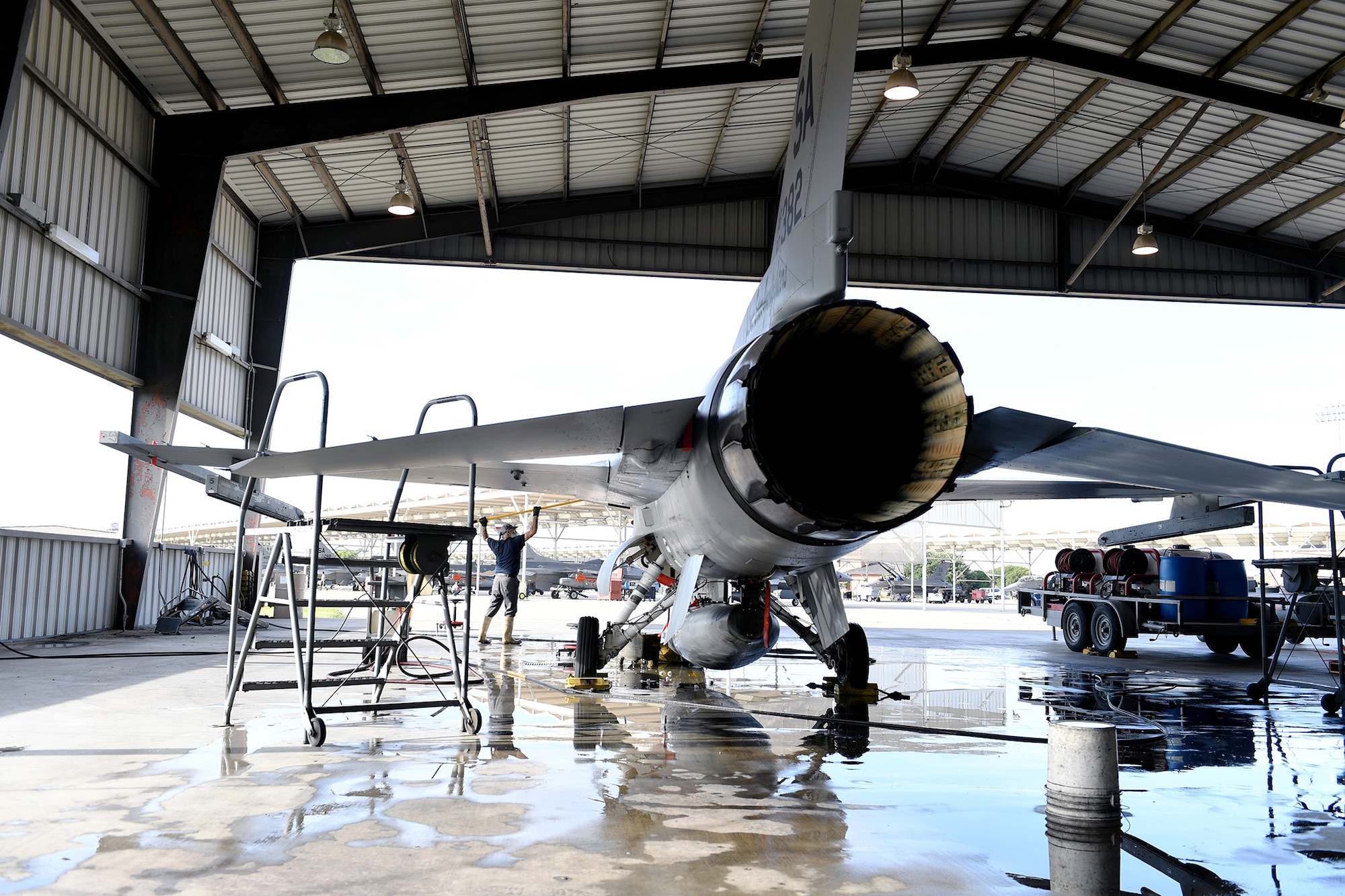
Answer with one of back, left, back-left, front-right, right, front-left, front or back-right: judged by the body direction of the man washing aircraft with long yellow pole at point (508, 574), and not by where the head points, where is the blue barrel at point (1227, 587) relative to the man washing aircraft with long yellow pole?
front-right

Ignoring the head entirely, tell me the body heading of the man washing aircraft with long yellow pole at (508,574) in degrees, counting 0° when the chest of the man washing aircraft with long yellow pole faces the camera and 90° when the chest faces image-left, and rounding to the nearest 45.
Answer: approximately 225°

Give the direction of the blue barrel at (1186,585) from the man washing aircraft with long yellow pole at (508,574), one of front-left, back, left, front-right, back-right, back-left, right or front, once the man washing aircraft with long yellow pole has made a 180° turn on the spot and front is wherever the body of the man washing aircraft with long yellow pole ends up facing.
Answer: back-left

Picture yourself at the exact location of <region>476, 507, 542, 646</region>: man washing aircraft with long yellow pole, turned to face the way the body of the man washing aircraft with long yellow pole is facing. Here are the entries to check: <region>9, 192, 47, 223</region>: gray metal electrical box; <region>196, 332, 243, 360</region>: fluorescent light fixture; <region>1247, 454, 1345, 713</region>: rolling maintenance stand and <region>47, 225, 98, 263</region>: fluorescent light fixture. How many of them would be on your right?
1

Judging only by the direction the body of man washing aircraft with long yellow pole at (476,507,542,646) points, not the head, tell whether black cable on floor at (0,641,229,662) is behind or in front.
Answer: behind

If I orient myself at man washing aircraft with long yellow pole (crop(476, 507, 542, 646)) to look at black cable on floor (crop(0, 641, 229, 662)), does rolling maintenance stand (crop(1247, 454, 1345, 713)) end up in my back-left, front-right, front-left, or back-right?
back-left

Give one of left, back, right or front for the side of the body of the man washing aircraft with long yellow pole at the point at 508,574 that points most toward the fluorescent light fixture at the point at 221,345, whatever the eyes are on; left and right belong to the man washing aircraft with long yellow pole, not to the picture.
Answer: left

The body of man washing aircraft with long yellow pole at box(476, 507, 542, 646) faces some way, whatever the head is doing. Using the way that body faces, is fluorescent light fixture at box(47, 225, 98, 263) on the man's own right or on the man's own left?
on the man's own left

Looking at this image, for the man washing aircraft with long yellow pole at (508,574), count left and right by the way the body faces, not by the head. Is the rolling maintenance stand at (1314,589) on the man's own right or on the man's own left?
on the man's own right

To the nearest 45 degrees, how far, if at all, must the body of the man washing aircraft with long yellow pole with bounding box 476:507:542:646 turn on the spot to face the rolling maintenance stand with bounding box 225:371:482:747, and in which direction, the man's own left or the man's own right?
approximately 135° to the man's own right

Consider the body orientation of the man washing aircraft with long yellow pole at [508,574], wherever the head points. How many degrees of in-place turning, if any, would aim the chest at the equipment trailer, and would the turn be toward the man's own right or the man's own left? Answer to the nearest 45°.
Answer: approximately 45° to the man's own right
